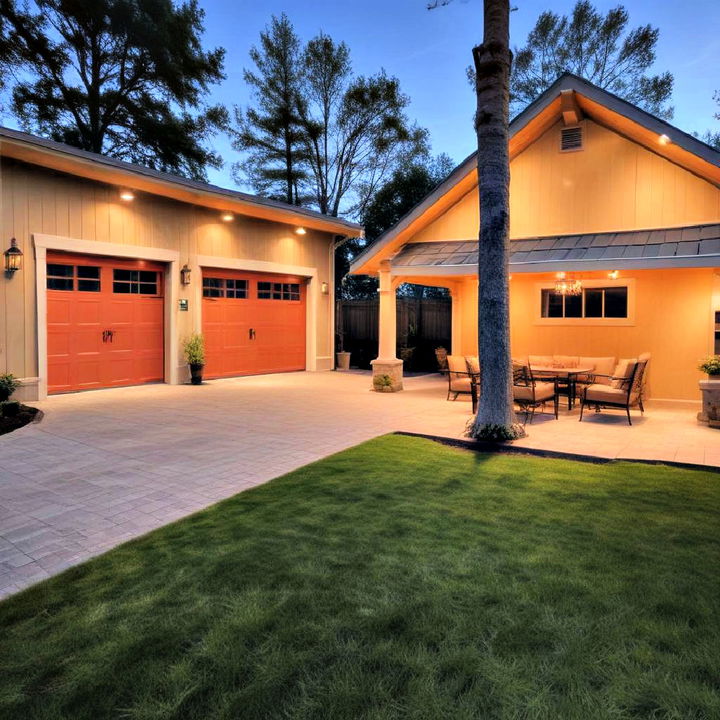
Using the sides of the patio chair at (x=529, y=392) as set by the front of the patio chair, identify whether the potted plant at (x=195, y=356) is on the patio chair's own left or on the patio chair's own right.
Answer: on the patio chair's own left

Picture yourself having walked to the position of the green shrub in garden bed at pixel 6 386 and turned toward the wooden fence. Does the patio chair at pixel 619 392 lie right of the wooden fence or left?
right

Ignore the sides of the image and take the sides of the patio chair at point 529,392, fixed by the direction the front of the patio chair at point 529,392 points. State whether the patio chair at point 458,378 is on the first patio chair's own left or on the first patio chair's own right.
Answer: on the first patio chair's own left

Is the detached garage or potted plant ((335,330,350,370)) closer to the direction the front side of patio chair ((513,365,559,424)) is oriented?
the potted plant

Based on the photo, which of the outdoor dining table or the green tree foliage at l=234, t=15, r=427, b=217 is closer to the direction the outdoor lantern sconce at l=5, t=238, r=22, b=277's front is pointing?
the outdoor dining table

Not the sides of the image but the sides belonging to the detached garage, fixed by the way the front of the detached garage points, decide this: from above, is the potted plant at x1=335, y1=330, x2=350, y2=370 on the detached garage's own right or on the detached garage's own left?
on the detached garage's own left

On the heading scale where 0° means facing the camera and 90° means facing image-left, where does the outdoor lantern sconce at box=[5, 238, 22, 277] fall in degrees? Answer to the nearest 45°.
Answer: approximately 315°

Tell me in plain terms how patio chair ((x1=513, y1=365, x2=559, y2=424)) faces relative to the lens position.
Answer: facing away from the viewer and to the right of the viewer

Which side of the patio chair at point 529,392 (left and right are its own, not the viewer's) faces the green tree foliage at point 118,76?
left
